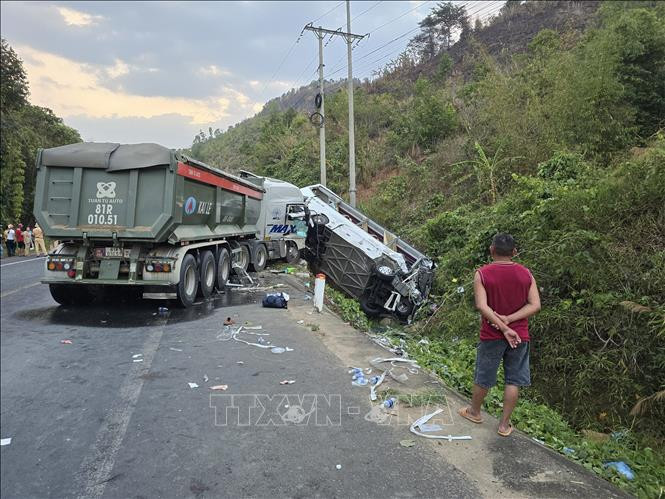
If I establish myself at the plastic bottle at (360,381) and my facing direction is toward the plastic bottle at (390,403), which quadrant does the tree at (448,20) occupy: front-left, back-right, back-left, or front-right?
back-left

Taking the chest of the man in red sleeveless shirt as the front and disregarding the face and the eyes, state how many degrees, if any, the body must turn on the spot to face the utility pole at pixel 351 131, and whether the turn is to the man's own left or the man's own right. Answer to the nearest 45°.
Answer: approximately 45° to the man's own left

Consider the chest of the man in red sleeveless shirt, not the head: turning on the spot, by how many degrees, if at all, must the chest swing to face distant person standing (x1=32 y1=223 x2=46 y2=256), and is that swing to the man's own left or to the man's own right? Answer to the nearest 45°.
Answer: approximately 90° to the man's own left

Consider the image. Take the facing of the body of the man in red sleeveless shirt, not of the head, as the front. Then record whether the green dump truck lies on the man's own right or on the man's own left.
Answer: on the man's own left

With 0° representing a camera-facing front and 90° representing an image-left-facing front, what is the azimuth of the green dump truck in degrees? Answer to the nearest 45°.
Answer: approximately 225°

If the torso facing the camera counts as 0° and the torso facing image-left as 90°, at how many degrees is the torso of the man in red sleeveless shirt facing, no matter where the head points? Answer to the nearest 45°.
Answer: approximately 180°

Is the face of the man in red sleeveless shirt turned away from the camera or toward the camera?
away from the camera
